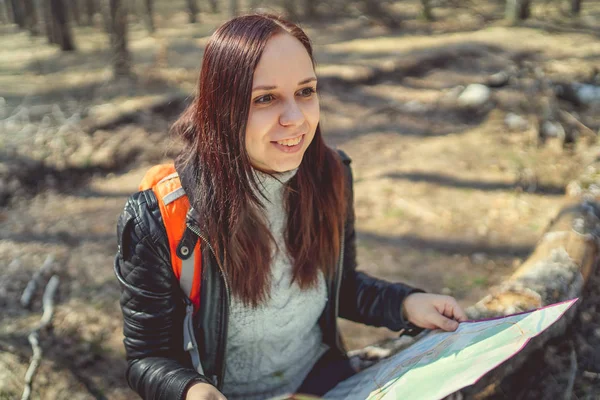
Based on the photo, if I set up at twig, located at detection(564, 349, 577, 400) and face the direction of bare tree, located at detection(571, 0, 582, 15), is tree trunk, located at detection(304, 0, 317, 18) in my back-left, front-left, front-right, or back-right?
front-left

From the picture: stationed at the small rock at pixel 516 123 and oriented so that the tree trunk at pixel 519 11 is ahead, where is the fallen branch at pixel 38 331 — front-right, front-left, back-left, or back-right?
back-left

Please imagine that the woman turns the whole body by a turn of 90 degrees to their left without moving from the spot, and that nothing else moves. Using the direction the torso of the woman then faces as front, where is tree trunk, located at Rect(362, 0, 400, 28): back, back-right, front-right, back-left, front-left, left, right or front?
front-left

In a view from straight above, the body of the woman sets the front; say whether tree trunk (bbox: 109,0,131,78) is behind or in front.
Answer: behind

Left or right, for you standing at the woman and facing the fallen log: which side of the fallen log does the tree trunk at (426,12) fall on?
left

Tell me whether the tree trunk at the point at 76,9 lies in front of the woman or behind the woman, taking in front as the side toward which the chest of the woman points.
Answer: behind

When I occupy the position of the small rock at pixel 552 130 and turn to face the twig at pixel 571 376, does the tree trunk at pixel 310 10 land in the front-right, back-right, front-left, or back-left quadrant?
back-right

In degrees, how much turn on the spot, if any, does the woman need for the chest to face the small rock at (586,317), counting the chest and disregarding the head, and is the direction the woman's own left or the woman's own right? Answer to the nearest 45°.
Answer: approximately 90° to the woman's own left

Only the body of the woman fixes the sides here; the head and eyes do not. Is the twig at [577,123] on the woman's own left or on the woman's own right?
on the woman's own left

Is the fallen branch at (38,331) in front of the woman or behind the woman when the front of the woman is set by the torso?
behind

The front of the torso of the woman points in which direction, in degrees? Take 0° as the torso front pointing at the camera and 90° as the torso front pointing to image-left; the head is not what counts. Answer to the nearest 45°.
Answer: approximately 315°
